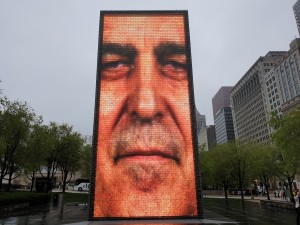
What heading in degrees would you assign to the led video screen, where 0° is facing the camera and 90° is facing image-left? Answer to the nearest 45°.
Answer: approximately 0°

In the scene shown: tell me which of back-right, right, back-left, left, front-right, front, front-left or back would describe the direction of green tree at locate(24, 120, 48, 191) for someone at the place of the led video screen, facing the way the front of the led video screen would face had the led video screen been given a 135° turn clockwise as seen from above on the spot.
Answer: front

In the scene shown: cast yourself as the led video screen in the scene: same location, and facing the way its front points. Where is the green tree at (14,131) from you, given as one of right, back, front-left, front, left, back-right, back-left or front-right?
back-right
